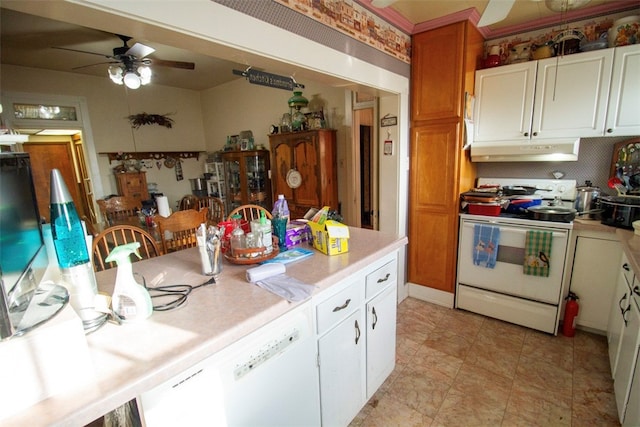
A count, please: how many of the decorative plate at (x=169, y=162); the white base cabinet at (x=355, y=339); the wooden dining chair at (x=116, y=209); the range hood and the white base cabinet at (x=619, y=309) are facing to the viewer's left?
1

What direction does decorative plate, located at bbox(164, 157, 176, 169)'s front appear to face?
toward the camera

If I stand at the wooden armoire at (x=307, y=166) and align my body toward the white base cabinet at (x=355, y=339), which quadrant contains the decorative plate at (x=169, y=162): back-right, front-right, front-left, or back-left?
back-right

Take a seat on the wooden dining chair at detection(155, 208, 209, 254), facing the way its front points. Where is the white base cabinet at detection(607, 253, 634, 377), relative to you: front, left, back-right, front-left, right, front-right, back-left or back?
back

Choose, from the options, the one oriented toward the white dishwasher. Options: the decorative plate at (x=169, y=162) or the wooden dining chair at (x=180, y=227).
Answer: the decorative plate

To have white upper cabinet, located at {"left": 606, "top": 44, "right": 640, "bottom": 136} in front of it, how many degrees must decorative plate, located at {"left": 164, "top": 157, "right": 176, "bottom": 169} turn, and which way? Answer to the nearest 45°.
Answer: approximately 45° to its left

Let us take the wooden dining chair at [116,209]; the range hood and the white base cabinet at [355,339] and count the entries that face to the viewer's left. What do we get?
0

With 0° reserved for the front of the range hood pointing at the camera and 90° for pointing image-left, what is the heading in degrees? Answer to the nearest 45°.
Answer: approximately 0°

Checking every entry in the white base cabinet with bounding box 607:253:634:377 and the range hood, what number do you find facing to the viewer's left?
1

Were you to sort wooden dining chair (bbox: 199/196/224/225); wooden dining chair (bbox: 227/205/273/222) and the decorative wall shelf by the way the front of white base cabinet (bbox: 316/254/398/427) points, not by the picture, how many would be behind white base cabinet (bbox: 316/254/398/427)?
3

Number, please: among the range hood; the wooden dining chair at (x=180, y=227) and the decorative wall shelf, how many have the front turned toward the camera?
2

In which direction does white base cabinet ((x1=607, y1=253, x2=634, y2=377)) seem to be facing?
to the viewer's left

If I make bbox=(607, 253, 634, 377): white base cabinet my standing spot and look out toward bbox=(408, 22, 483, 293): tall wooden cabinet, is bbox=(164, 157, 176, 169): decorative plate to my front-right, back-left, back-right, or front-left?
front-left

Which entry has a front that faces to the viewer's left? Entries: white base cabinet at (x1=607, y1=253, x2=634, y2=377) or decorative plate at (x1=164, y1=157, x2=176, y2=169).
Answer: the white base cabinet
